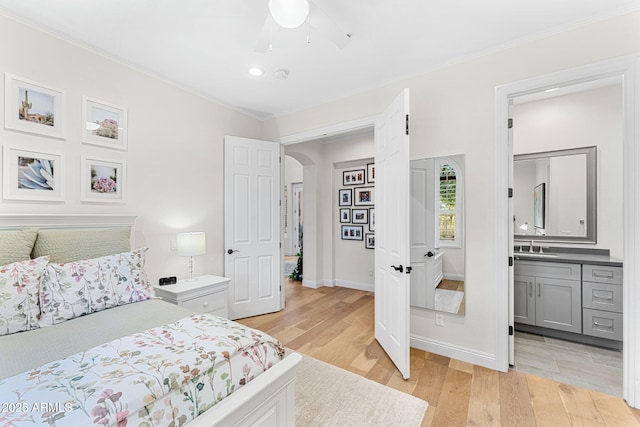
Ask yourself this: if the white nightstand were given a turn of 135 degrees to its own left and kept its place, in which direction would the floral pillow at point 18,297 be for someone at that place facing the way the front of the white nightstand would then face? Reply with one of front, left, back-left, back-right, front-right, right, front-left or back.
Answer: back-left

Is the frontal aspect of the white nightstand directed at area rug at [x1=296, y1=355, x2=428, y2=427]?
yes

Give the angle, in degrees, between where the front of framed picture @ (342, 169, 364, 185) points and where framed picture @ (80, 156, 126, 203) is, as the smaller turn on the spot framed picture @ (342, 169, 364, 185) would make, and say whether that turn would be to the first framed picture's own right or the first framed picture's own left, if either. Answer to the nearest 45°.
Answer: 0° — it already faces it

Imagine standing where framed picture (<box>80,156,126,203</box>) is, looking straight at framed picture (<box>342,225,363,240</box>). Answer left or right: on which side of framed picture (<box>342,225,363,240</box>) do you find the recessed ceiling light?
right

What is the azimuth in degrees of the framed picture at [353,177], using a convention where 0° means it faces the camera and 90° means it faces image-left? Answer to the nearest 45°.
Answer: approximately 45°

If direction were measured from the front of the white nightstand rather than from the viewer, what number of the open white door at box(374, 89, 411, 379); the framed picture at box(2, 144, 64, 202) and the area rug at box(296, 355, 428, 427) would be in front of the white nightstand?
2

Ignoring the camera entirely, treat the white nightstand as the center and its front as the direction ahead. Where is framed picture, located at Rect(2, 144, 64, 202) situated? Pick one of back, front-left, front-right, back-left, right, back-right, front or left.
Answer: back-right

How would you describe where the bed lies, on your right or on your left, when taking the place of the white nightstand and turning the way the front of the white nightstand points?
on your right

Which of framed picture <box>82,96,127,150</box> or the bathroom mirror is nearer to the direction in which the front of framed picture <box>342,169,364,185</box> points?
the framed picture

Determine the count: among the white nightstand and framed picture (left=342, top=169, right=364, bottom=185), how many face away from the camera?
0

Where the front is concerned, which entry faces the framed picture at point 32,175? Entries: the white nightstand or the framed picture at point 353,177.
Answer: the framed picture at point 353,177

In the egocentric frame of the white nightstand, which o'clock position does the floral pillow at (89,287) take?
The floral pillow is roughly at 3 o'clock from the white nightstand.

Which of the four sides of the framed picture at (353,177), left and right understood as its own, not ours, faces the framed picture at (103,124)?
front

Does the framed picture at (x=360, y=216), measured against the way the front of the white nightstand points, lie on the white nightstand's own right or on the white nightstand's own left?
on the white nightstand's own left

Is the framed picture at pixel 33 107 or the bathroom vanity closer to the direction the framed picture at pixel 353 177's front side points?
the framed picture

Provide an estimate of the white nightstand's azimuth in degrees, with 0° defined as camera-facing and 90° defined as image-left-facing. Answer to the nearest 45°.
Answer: approximately 315°

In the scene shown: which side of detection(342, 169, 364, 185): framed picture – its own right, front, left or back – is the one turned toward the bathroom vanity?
left
